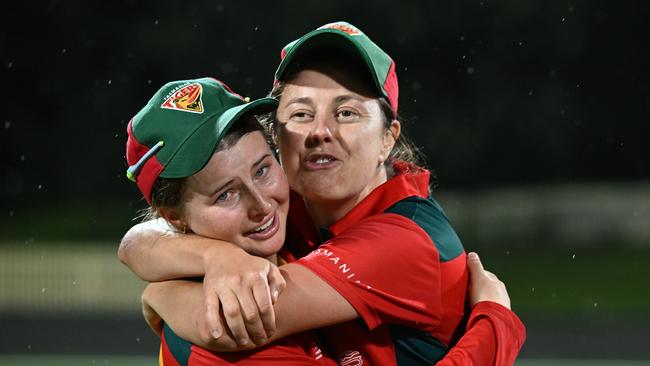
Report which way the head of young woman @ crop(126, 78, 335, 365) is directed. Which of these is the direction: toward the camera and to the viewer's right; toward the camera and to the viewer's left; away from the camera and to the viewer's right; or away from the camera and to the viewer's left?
toward the camera and to the viewer's right

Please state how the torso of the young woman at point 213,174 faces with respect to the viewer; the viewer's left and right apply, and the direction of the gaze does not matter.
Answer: facing the viewer and to the right of the viewer

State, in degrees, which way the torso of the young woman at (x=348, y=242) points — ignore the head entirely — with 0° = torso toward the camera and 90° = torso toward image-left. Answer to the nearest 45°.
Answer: approximately 45°
